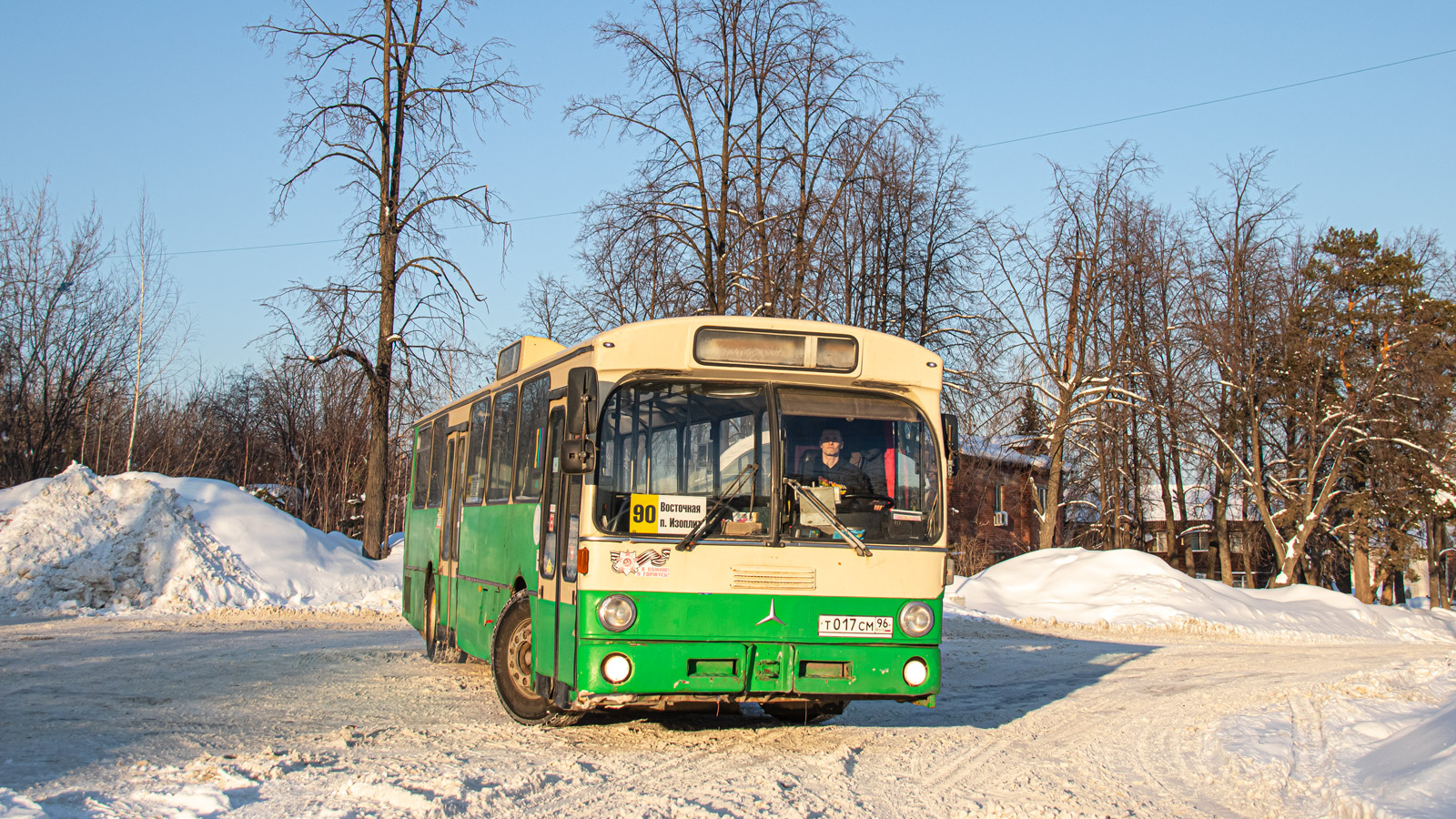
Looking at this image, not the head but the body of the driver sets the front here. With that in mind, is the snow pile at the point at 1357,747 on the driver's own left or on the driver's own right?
on the driver's own left

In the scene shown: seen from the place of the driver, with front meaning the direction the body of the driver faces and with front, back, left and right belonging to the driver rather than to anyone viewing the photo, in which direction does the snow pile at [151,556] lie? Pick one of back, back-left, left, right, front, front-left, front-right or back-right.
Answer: back-right

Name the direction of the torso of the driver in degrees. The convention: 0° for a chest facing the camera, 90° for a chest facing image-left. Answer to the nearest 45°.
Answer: approximately 0°
